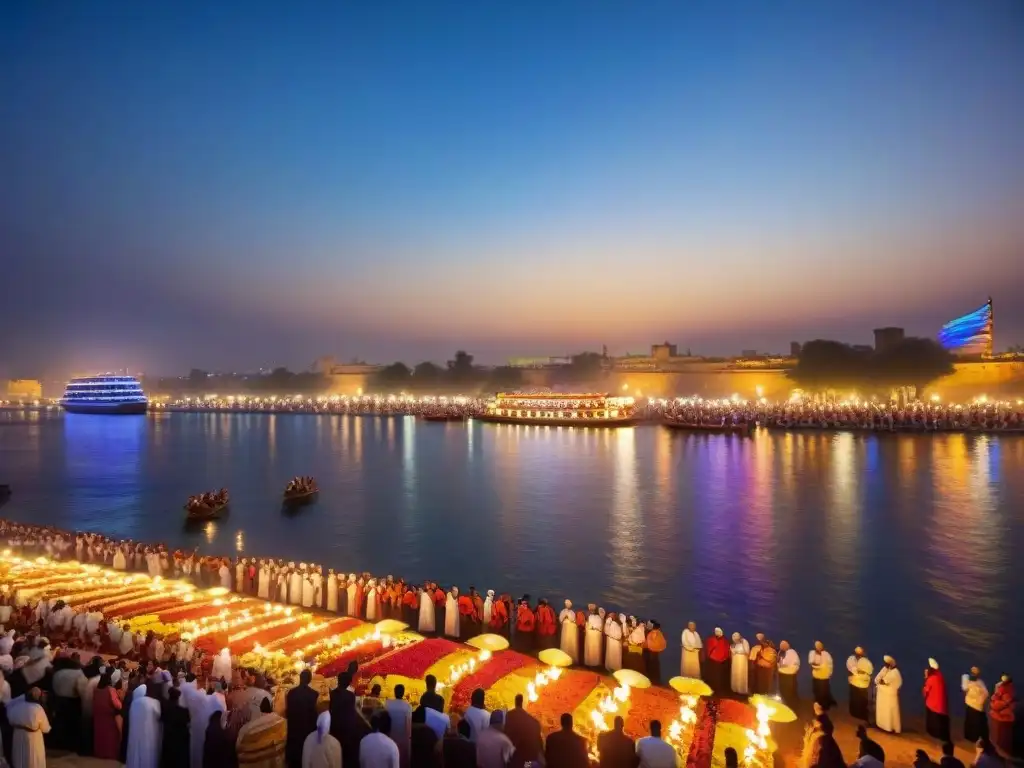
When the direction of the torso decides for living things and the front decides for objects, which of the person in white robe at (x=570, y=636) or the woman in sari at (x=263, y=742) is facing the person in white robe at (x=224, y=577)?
the woman in sari

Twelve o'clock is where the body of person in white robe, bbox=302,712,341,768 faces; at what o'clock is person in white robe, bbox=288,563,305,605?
person in white robe, bbox=288,563,305,605 is roughly at 12 o'clock from person in white robe, bbox=302,712,341,768.

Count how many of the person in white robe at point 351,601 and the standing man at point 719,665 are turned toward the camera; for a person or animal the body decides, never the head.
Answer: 2

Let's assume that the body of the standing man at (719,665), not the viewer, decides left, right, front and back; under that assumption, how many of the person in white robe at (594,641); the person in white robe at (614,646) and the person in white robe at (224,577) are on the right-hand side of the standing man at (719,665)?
3

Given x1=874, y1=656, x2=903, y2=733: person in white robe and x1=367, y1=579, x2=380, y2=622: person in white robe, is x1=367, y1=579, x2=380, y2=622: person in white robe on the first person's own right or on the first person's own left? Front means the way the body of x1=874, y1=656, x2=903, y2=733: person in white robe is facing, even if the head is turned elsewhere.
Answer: on the first person's own right

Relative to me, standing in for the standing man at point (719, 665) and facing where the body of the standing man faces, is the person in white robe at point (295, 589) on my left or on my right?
on my right

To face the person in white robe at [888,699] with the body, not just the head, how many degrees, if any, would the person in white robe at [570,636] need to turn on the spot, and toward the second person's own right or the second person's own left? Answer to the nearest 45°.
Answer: approximately 45° to the second person's own left

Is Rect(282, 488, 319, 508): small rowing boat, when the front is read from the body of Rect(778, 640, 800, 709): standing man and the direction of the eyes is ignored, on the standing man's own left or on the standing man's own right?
on the standing man's own right

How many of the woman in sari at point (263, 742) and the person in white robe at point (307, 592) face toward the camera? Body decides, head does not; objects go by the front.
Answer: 1

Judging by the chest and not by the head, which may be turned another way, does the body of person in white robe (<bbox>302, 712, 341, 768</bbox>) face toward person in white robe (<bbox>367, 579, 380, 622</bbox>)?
yes

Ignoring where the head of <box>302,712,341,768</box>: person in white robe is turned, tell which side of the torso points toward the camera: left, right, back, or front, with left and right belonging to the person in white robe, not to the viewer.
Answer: back

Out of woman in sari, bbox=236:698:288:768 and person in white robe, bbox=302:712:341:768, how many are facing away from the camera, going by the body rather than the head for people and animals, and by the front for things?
2
